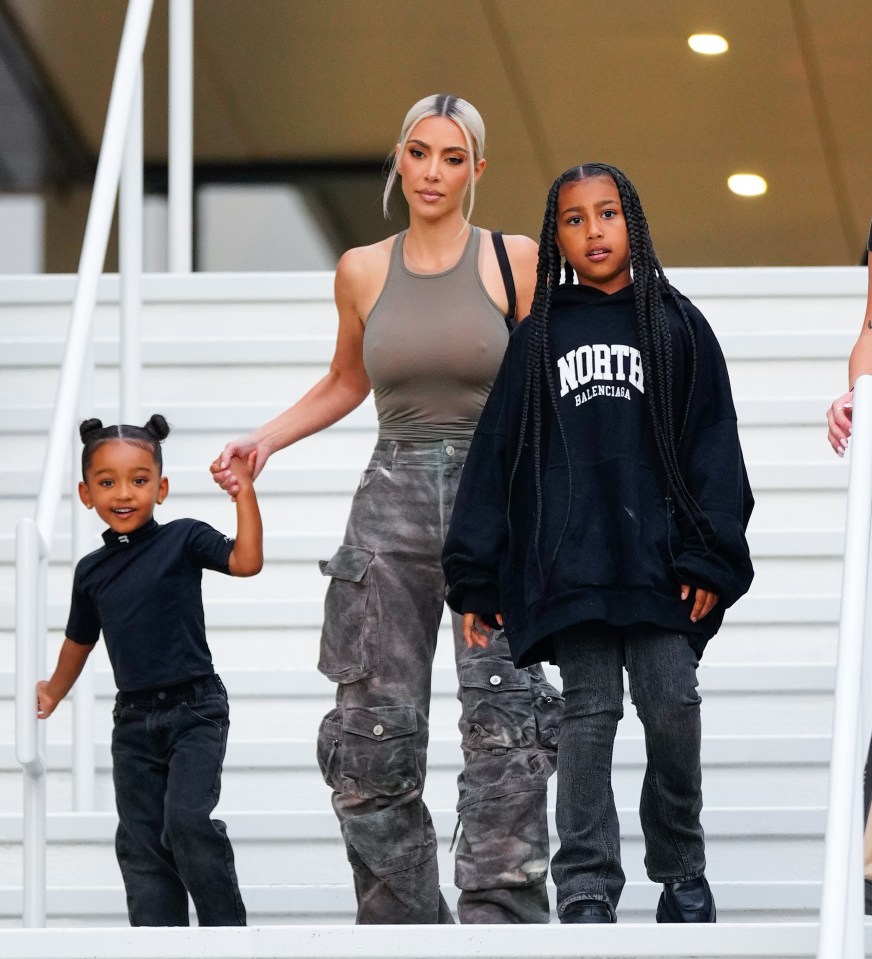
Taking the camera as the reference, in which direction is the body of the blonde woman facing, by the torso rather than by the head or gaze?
toward the camera

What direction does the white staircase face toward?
toward the camera

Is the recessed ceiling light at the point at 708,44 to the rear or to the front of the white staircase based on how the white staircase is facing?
to the rear

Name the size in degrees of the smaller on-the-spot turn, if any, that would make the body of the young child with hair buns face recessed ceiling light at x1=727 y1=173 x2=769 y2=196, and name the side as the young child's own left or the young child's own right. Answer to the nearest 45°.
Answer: approximately 135° to the young child's own left

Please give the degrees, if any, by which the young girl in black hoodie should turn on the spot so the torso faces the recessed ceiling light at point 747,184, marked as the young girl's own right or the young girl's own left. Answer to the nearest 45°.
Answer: approximately 180°

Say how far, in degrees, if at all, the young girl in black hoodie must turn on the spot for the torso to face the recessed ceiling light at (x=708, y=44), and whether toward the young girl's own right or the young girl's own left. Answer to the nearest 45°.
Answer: approximately 180°

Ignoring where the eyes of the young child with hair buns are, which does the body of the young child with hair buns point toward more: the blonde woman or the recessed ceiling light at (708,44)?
the blonde woman

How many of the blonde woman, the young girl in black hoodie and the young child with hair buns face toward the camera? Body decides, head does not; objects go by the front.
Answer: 3

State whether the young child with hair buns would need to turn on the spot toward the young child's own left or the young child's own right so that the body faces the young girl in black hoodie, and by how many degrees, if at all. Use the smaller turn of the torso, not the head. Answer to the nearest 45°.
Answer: approximately 45° to the young child's own left
